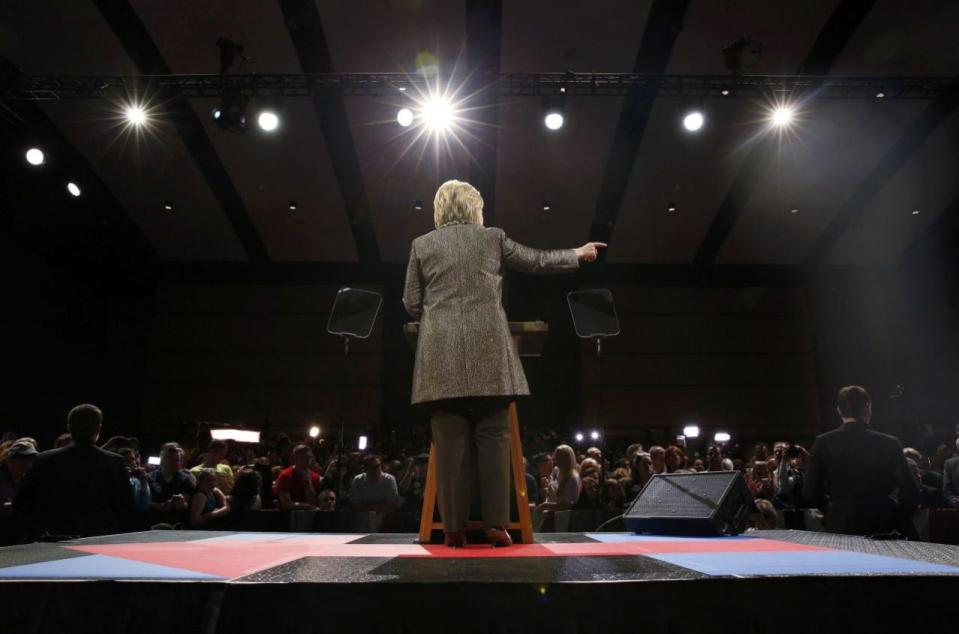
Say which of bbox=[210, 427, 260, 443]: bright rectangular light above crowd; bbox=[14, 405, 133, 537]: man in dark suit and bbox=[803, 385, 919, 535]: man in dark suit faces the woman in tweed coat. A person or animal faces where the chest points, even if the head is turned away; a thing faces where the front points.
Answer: the bright rectangular light above crowd

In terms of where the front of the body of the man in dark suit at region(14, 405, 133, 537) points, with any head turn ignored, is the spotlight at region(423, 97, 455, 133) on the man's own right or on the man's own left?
on the man's own right

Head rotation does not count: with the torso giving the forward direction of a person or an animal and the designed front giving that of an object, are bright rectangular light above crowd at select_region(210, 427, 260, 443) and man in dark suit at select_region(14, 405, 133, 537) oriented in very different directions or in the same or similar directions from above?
very different directions

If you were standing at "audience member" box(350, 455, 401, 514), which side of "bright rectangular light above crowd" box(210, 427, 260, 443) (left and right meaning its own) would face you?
front

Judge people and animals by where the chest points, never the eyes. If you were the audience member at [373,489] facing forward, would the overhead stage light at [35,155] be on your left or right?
on your right

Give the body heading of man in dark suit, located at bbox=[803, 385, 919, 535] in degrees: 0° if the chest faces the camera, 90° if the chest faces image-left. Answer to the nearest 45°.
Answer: approximately 180°

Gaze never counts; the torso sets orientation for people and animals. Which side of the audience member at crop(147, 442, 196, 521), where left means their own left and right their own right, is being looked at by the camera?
front

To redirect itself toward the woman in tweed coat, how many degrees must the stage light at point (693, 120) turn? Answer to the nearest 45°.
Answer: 0° — it already faces them

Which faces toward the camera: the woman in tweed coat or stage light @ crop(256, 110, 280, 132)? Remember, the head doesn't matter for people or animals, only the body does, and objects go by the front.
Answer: the stage light

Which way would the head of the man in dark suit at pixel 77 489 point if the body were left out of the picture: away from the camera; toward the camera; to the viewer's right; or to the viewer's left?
away from the camera

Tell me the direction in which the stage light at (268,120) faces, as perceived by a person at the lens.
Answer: facing the viewer

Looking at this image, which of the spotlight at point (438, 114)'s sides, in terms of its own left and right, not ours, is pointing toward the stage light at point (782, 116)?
left

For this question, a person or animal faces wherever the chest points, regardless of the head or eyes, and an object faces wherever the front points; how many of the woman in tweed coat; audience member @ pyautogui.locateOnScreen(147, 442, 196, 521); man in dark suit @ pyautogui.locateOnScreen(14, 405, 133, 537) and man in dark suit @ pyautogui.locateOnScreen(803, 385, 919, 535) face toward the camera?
1
